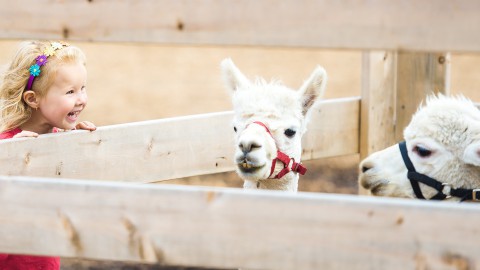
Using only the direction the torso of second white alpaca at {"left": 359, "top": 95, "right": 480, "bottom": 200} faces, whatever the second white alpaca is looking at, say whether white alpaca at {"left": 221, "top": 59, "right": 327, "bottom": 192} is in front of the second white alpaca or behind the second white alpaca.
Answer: in front

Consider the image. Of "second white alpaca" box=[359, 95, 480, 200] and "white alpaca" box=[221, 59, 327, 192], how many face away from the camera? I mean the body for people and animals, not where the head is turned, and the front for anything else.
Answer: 0

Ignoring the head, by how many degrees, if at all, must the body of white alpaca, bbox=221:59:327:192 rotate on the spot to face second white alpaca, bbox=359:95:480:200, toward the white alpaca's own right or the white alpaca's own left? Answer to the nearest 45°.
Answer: approximately 135° to the white alpaca's own left

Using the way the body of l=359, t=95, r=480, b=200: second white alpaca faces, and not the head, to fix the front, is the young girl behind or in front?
in front

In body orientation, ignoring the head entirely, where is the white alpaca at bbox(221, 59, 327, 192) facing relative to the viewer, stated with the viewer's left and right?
facing the viewer and to the left of the viewer

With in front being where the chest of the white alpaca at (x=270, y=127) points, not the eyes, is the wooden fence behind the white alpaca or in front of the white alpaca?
in front

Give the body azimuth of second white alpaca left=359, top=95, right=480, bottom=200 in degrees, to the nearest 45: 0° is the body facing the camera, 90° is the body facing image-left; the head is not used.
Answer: approximately 90°

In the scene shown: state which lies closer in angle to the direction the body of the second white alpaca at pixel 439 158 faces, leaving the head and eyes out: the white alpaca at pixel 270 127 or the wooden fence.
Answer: the white alpaca

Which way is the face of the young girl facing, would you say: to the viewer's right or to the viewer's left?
to the viewer's right
